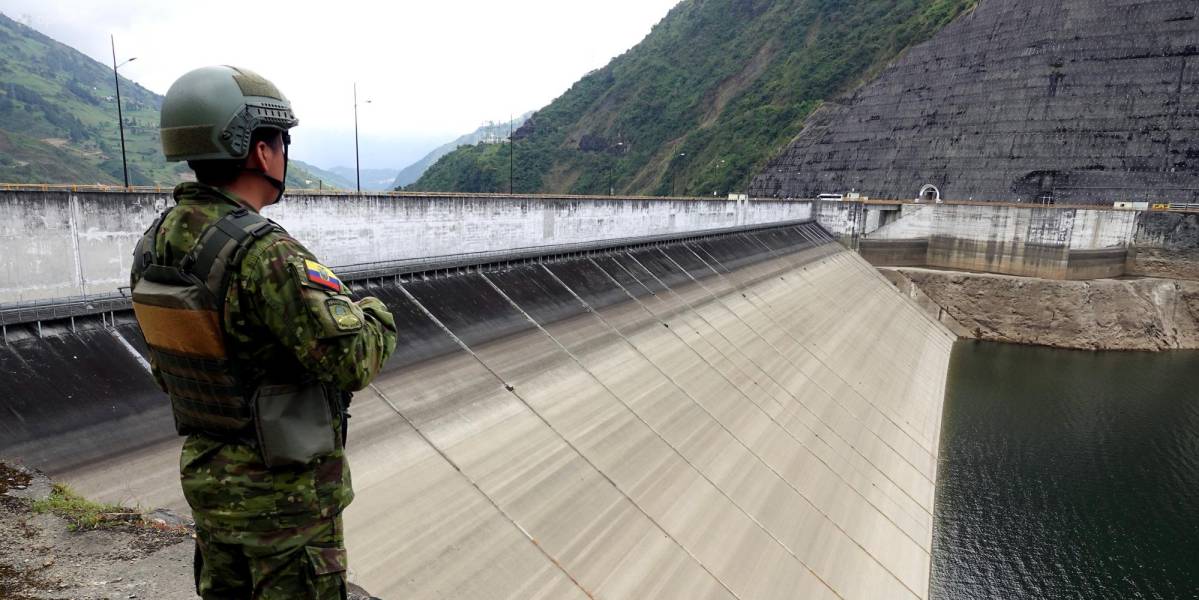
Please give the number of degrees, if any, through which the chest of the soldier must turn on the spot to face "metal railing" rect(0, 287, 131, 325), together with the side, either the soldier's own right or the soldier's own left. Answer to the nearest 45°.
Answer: approximately 45° to the soldier's own left

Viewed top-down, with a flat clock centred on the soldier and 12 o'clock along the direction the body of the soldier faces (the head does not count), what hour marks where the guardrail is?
The guardrail is roughly at 11 o'clock from the soldier.

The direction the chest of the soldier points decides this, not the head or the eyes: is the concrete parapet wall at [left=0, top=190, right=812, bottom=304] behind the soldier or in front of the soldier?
in front

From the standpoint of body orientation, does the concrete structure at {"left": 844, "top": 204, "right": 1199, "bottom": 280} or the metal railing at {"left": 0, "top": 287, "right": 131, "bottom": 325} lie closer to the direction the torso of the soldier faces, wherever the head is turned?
the concrete structure

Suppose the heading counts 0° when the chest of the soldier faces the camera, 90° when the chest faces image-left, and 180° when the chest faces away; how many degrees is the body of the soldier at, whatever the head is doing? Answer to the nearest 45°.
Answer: approximately 225°

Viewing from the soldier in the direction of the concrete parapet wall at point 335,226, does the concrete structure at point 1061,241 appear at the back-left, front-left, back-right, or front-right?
front-right

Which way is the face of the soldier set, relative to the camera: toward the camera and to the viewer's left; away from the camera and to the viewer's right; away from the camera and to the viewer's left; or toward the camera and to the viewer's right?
away from the camera and to the viewer's right
